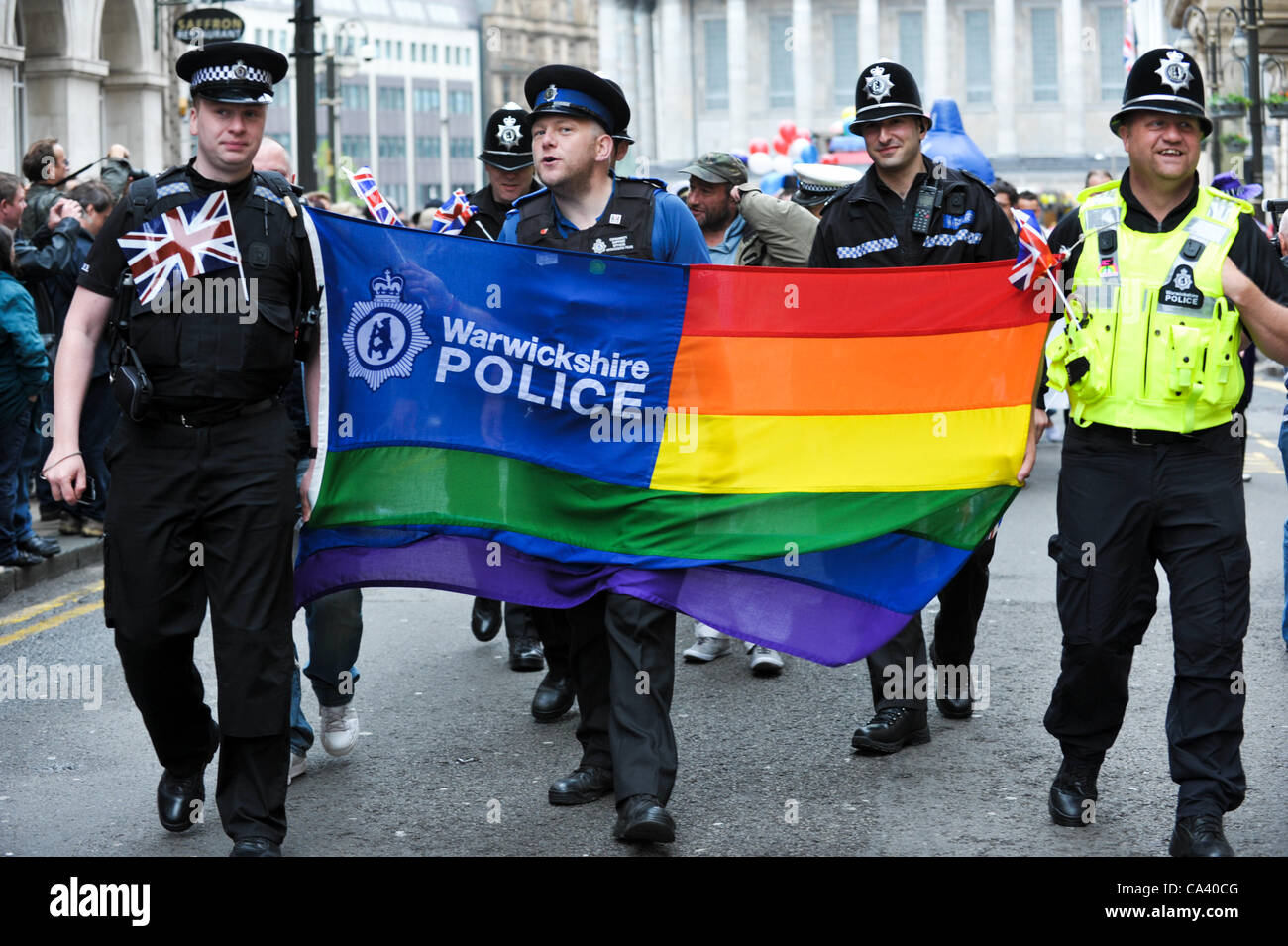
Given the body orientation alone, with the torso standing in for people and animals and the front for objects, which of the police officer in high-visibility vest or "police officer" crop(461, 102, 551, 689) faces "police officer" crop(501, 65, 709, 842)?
"police officer" crop(461, 102, 551, 689)

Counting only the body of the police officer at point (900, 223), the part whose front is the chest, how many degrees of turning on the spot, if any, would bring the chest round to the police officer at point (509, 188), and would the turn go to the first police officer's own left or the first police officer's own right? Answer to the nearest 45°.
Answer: approximately 135° to the first police officer's own right

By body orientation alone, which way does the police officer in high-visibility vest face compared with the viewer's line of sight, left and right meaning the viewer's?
facing the viewer

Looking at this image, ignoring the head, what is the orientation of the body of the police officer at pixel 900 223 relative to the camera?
toward the camera

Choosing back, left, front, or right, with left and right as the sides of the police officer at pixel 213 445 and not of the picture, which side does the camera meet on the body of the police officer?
front

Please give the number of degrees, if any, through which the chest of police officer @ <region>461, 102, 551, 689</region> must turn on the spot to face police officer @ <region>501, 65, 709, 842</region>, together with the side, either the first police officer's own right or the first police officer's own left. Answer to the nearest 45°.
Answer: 0° — they already face them

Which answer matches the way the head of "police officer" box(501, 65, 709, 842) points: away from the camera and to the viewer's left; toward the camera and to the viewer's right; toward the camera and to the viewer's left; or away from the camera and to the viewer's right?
toward the camera and to the viewer's left

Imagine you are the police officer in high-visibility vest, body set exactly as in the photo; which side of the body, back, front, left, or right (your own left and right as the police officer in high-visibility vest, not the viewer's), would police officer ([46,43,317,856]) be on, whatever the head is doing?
right

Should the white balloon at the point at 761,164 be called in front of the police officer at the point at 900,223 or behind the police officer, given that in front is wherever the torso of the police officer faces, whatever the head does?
behind

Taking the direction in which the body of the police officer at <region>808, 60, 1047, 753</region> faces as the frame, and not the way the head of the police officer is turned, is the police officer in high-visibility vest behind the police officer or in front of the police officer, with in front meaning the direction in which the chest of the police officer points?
in front
